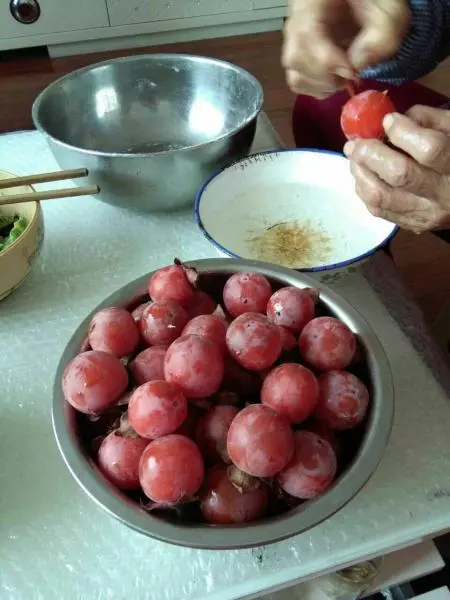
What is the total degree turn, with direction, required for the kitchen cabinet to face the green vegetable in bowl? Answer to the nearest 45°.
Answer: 0° — it already faces it

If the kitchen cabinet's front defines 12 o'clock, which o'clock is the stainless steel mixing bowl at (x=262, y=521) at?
The stainless steel mixing bowl is roughly at 12 o'clock from the kitchen cabinet.

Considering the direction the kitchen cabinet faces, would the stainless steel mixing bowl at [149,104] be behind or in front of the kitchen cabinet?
in front

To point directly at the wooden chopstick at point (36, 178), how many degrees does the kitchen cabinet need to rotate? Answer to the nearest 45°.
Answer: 0° — it already faces it

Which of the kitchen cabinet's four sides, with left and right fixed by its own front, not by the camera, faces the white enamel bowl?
front

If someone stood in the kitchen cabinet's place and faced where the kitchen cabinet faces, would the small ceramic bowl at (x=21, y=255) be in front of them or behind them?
in front

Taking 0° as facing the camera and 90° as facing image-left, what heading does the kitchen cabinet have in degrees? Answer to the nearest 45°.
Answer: approximately 0°
